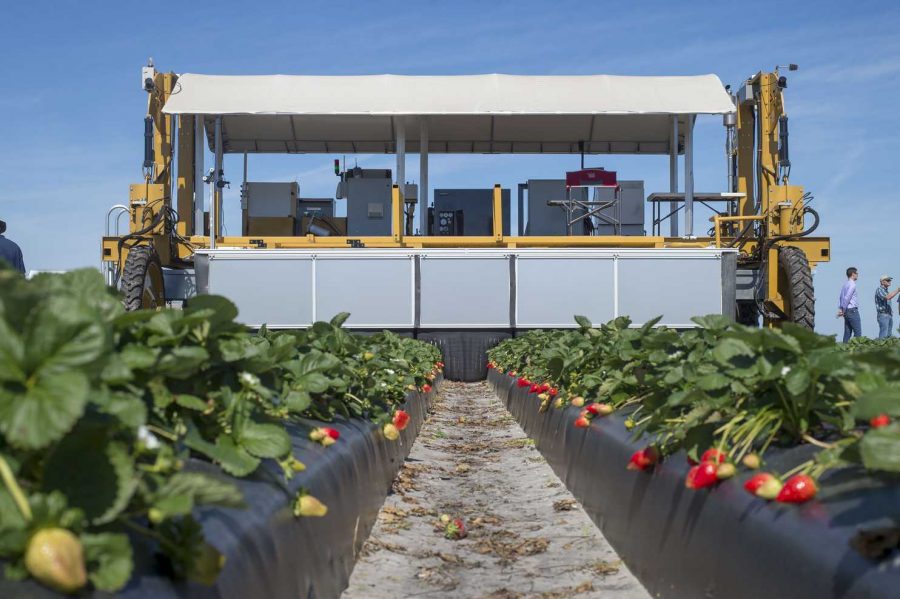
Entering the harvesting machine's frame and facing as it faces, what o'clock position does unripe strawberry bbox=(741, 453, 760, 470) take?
The unripe strawberry is roughly at 12 o'clock from the harvesting machine.

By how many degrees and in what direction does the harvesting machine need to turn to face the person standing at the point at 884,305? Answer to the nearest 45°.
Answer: approximately 90° to its left

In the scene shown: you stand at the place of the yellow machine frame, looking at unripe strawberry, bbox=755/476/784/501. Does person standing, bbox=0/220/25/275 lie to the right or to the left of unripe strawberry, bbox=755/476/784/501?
right

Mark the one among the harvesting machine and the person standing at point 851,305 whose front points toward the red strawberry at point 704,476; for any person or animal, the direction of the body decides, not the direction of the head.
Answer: the harvesting machine

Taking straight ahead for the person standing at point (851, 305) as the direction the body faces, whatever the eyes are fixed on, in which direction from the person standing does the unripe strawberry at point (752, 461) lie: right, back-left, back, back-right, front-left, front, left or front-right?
right
